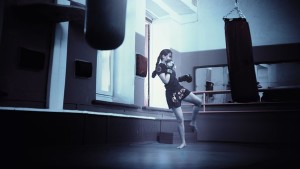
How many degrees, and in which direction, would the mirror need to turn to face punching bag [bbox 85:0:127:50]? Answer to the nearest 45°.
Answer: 0° — it already faces it

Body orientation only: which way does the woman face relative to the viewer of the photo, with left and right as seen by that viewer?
facing to the right of the viewer

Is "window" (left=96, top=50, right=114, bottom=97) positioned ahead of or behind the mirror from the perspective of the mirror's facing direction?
ahead

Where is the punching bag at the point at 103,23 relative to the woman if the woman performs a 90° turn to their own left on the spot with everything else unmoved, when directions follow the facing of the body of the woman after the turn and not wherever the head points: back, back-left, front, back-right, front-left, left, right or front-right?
back

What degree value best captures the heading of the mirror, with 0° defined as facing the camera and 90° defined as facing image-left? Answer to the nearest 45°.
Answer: approximately 0°

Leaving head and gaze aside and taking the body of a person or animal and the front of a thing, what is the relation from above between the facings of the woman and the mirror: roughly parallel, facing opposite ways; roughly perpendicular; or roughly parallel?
roughly perpendicular

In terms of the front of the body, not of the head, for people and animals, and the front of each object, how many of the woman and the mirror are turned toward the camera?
1

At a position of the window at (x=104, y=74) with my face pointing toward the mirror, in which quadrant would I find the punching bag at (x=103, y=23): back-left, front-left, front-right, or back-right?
back-right
